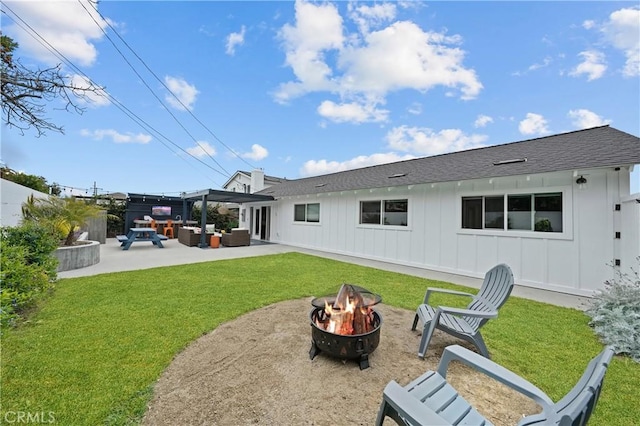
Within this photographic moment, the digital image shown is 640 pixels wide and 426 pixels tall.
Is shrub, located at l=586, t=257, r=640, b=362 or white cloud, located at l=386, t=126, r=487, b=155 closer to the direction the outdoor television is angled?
the shrub

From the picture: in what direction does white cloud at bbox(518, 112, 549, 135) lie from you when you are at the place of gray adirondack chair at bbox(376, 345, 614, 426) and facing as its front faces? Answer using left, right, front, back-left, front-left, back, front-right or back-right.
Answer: front-right

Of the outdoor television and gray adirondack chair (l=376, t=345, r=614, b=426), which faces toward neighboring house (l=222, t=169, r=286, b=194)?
the gray adirondack chair

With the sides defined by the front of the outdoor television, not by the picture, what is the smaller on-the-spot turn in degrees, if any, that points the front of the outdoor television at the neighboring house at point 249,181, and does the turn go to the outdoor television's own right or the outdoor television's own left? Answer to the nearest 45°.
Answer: approximately 135° to the outdoor television's own left

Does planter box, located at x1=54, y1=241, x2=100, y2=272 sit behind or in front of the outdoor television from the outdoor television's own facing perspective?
in front

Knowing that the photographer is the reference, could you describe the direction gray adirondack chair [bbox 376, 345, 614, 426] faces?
facing away from the viewer and to the left of the viewer

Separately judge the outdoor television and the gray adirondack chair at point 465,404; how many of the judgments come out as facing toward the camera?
1

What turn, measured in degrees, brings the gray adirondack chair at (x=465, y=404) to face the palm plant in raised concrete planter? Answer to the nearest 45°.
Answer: approximately 45° to its left

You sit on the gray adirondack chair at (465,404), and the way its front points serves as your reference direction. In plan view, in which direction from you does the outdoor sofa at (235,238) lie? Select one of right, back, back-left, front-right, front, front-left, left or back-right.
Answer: front

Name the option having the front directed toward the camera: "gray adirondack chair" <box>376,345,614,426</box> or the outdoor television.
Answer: the outdoor television

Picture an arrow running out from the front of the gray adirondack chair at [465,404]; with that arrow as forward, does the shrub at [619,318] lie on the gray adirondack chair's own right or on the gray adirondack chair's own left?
on the gray adirondack chair's own right

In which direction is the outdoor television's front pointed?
toward the camera

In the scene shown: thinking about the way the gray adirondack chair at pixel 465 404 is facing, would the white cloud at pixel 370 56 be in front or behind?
in front

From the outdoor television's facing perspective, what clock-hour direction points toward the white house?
The white house is roughly at 11 o'clock from the outdoor television.

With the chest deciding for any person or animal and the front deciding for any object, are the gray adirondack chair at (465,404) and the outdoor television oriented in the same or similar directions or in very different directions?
very different directions
